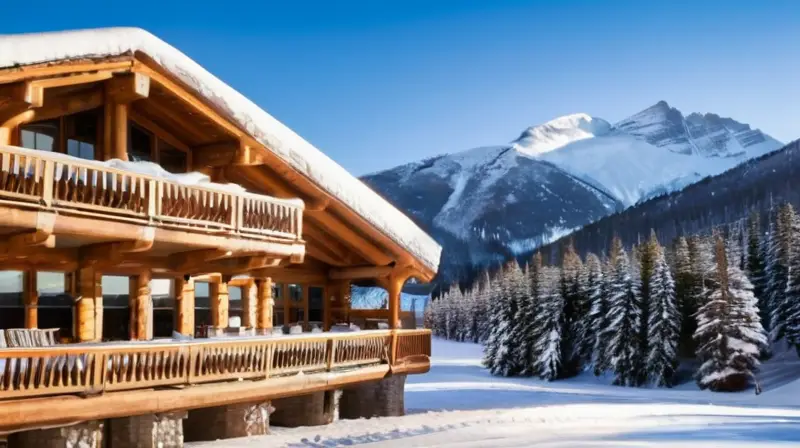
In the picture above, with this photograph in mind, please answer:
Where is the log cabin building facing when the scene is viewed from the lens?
facing the viewer and to the right of the viewer
